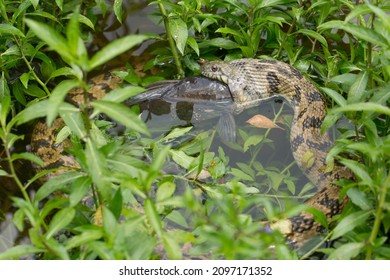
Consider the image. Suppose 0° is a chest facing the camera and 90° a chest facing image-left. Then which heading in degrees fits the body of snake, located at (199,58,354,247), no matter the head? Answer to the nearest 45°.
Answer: approximately 90°
